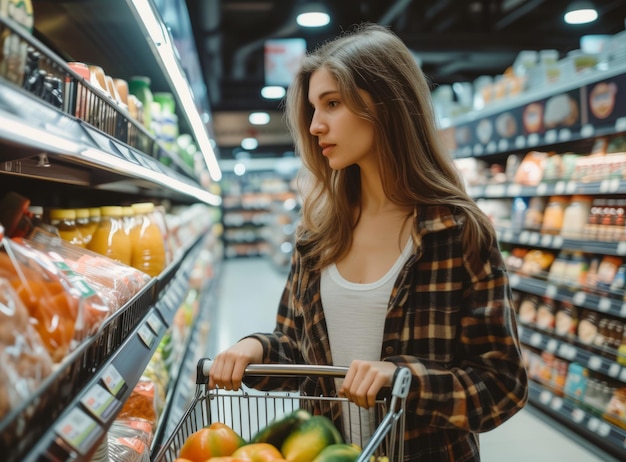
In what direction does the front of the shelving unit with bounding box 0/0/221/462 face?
to the viewer's right

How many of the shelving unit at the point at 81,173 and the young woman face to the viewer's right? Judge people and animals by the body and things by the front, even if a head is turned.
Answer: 1

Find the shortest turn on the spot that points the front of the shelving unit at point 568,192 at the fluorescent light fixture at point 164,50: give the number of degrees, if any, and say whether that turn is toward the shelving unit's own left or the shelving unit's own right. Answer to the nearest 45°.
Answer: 0° — it already faces it

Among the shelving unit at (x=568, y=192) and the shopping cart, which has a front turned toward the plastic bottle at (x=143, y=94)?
the shelving unit

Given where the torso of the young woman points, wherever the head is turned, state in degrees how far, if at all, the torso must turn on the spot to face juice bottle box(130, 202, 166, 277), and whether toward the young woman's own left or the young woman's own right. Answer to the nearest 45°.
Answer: approximately 90° to the young woman's own right

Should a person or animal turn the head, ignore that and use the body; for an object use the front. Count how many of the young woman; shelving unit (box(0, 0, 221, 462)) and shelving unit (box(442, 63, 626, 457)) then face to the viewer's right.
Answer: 1

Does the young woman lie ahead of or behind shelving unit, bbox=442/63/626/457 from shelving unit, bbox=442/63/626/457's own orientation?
ahead

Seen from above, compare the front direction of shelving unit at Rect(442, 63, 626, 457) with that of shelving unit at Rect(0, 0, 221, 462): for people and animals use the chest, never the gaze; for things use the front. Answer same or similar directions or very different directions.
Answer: very different directions

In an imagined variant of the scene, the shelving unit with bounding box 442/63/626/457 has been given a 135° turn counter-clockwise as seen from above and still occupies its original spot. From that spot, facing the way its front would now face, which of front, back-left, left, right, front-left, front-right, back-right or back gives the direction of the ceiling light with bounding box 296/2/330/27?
back-left

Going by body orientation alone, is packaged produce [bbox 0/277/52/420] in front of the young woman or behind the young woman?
in front

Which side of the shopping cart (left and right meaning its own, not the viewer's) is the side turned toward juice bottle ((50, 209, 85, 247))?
right
